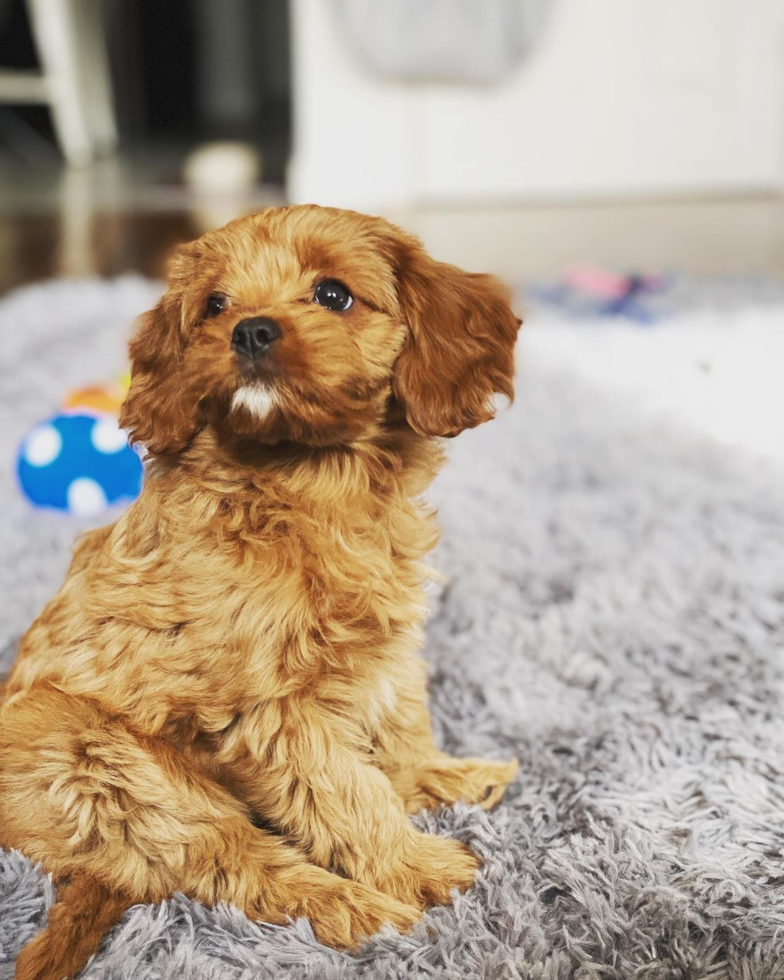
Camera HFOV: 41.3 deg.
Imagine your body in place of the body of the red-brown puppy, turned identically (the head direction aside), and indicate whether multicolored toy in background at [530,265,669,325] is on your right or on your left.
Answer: on your left

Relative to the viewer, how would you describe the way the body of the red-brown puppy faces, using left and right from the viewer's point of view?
facing the viewer and to the right of the viewer

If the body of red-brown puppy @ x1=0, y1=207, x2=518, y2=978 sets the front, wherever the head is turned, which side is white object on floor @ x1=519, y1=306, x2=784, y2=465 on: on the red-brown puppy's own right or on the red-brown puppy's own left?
on the red-brown puppy's own left

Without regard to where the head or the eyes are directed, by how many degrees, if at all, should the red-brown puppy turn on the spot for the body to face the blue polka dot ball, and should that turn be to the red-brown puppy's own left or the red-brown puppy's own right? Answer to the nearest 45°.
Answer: approximately 135° to the red-brown puppy's own left

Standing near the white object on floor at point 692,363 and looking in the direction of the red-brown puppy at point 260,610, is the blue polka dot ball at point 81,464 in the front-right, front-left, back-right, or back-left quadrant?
front-right

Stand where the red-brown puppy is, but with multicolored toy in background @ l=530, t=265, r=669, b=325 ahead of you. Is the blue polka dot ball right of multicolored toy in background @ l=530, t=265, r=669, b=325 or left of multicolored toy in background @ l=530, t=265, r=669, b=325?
left
